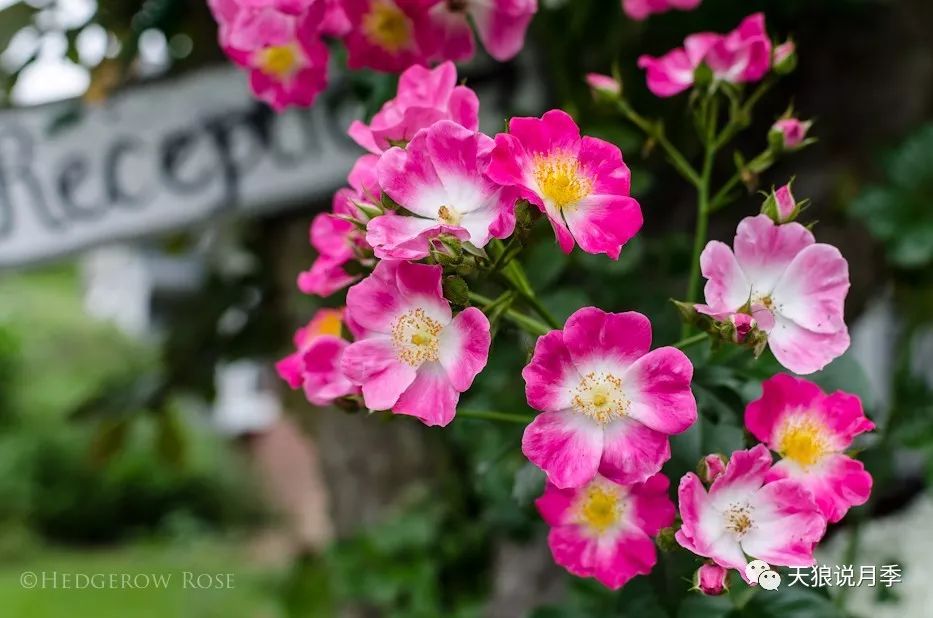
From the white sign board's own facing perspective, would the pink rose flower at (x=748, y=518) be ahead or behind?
ahead

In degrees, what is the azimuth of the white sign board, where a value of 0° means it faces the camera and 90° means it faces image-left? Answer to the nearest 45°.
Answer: approximately 0°

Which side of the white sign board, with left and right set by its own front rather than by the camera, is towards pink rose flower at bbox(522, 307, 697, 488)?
front

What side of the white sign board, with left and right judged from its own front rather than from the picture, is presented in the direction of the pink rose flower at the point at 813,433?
front

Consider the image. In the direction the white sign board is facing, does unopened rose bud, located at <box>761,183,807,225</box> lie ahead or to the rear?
ahead

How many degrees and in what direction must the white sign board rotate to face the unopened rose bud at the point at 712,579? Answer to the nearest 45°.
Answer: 0° — it already faces it
